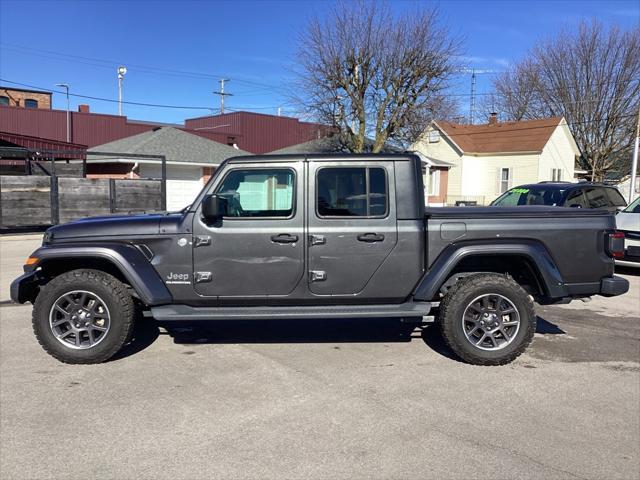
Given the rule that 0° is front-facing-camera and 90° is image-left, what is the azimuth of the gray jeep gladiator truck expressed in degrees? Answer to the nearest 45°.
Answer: approximately 90°

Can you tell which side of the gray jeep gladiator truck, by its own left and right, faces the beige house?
right

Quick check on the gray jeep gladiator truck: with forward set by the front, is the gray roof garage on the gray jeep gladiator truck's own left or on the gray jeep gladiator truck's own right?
on the gray jeep gladiator truck's own right

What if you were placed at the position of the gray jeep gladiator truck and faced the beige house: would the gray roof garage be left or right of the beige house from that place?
left

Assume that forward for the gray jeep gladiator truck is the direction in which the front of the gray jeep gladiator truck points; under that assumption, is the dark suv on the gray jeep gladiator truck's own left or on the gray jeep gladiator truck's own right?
on the gray jeep gladiator truck's own right

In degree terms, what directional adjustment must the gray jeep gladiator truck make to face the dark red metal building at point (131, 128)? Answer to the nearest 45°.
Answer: approximately 90° to its right

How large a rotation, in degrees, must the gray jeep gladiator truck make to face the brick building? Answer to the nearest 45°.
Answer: approximately 45° to its right

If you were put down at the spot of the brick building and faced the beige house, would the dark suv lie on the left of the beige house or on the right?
right

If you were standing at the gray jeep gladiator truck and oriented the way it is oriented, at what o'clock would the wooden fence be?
The wooden fence is roughly at 2 o'clock from the gray jeep gladiator truck.

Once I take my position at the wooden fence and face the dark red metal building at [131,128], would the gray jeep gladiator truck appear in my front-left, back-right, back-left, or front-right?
back-right
